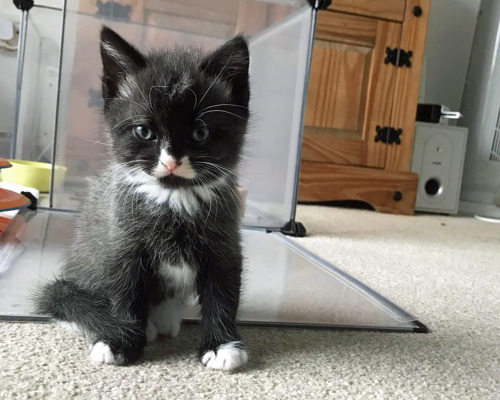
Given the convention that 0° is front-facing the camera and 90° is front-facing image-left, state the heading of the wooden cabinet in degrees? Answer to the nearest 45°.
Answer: approximately 0°

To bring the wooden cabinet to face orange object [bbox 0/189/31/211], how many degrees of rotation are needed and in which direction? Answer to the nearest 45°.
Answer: approximately 45° to its right

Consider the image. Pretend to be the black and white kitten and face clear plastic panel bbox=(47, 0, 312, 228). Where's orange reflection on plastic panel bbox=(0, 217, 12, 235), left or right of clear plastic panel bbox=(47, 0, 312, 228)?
left

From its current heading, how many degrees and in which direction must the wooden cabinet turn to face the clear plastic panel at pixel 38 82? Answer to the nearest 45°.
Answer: approximately 90° to its right

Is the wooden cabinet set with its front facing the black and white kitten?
yes
